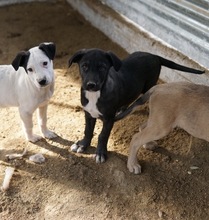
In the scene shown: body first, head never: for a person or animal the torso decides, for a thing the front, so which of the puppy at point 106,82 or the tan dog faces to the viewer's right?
the tan dog

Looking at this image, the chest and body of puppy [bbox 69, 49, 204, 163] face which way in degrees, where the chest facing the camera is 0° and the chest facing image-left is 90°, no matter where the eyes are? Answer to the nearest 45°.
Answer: approximately 45°

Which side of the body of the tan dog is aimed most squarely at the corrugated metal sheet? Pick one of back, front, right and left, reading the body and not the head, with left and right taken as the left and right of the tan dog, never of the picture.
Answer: left

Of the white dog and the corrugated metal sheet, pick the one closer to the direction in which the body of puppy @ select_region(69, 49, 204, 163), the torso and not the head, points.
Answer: the white dog

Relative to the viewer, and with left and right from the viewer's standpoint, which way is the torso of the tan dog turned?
facing to the right of the viewer

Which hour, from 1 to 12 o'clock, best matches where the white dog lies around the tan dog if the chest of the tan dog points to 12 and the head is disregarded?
The white dog is roughly at 6 o'clock from the tan dog.

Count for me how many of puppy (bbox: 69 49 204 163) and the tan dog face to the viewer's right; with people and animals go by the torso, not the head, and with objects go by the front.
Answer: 1
